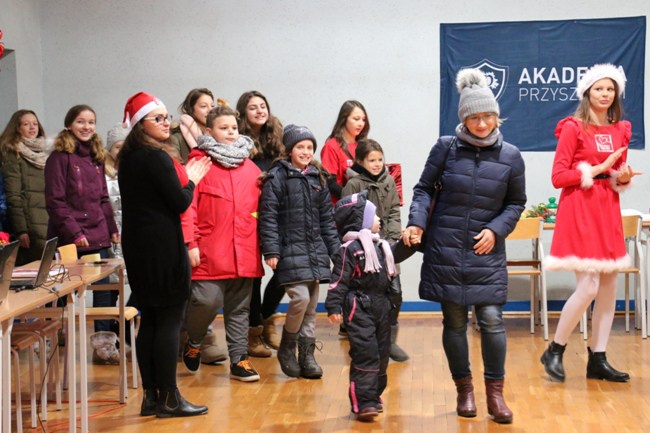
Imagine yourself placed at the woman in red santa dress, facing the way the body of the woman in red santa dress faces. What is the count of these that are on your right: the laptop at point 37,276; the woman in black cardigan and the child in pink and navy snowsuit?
3

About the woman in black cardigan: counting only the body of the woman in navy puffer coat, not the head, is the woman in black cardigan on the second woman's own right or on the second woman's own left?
on the second woman's own right

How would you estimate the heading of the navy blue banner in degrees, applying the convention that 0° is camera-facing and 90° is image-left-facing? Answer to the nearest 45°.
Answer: approximately 0°

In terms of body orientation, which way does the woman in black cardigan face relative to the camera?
to the viewer's right

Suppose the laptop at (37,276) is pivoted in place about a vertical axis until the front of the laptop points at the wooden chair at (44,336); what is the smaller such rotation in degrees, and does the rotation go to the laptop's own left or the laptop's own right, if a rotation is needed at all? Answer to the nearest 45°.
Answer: approximately 90° to the laptop's own right

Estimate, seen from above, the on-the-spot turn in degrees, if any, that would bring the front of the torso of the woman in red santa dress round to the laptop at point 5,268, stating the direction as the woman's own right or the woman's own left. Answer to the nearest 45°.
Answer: approximately 90° to the woman's own right

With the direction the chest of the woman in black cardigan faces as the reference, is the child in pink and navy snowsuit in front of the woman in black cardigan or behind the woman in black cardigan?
in front

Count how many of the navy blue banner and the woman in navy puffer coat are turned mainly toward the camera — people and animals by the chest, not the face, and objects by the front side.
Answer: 2
